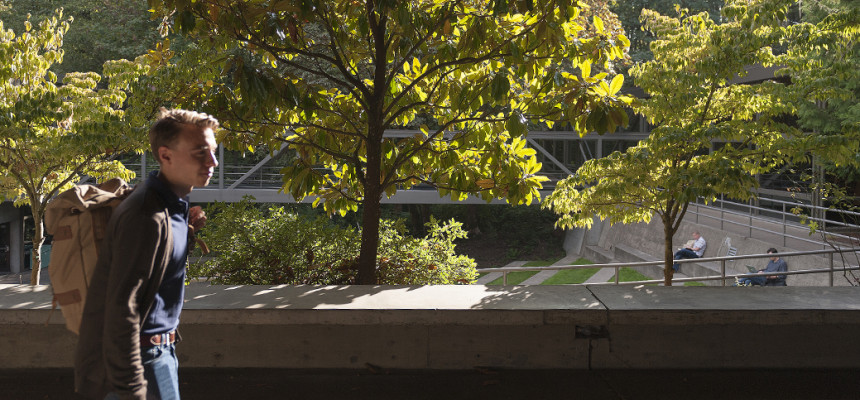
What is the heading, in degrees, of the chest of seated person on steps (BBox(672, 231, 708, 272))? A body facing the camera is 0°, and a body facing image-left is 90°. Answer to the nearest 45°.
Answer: approximately 90°

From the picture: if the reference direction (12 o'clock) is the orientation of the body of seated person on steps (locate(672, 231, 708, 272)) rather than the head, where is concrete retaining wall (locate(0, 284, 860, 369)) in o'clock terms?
The concrete retaining wall is roughly at 9 o'clock from the seated person on steps.

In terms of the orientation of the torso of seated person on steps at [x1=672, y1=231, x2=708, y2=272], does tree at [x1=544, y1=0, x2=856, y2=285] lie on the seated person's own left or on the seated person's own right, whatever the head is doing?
on the seated person's own left

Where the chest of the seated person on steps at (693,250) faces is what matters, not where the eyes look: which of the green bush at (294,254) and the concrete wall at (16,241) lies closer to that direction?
the concrete wall

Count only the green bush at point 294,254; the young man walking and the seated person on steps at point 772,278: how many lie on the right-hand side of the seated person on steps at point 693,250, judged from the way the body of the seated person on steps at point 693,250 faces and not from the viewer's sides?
0

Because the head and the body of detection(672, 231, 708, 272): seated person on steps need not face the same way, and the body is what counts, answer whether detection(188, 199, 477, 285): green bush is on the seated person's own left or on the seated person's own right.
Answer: on the seated person's own left

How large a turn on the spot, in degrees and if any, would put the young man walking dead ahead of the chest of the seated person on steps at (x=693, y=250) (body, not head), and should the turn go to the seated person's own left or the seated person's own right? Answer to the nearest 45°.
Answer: approximately 90° to the seated person's own left

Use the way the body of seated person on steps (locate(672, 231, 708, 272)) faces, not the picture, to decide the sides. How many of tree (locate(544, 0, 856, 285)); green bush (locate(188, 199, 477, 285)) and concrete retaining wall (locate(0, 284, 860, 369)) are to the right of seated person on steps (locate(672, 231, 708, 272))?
0

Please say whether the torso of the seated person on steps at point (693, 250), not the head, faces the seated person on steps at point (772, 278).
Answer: no

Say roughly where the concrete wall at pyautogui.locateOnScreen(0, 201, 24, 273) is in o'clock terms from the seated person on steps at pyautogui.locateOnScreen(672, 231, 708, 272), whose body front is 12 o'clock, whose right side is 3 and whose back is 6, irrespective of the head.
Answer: The concrete wall is roughly at 12 o'clock from the seated person on steps.

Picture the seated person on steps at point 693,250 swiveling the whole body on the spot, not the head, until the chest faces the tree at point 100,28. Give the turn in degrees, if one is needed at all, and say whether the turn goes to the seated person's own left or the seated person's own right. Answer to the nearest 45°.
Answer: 0° — they already face it
